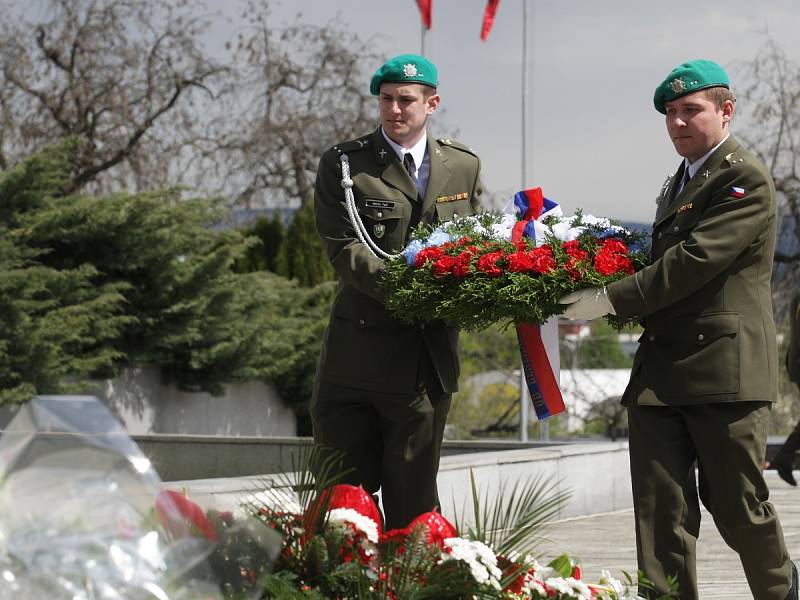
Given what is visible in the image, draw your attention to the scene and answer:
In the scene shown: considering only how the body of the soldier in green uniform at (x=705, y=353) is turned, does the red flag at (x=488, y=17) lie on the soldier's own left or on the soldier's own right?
on the soldier's own right

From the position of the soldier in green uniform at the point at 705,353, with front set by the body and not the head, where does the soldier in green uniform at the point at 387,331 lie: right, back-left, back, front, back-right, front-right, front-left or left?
front-right

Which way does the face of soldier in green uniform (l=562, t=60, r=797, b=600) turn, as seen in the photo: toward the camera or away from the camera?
toward the camera

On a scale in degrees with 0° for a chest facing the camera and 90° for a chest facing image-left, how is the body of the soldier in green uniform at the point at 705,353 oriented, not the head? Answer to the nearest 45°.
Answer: approximately 45°

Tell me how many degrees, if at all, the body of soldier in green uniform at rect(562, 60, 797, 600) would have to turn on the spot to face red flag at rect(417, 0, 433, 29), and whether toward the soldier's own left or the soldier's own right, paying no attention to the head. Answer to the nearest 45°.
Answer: approximately 135° to the soldier's own right

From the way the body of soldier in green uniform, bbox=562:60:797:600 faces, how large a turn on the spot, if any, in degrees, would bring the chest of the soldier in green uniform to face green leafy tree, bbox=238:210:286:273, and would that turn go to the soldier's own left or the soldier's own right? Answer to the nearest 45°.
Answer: approximately 90° to the soldier's own right

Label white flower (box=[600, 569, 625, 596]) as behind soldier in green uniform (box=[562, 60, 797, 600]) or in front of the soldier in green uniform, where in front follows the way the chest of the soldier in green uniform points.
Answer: in front

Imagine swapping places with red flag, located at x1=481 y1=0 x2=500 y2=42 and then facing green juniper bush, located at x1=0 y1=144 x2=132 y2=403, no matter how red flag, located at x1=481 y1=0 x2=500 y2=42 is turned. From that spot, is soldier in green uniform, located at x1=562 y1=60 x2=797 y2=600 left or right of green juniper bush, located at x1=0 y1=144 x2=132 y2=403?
left

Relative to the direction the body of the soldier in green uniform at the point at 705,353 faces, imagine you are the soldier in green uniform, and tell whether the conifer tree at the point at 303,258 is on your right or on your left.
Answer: on your right

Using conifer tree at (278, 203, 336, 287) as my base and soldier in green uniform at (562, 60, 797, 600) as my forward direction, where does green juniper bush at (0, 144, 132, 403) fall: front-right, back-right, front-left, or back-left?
front-right
